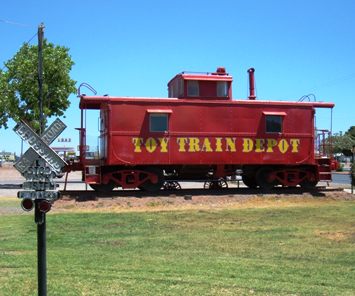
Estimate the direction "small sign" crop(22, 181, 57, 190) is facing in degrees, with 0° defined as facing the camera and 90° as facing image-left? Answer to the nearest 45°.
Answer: approximately 0°

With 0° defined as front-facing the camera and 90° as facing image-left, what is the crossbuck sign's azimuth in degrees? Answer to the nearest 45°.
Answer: approximately 0°

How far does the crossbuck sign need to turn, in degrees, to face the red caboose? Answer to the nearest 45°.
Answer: approximately 135° to its left

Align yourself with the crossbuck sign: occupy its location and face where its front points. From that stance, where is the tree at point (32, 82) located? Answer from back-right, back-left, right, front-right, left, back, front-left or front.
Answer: back

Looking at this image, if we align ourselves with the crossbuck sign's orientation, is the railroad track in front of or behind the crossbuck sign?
behind

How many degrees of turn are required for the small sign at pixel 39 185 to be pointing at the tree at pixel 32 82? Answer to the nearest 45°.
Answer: approximately 180°

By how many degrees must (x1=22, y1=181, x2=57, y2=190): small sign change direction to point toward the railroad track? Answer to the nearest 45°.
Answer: approximately 180°

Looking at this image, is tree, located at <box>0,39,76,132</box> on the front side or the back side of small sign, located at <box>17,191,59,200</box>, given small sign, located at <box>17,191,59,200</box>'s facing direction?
on the back side

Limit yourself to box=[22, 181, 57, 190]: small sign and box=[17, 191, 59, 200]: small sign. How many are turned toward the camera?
2
